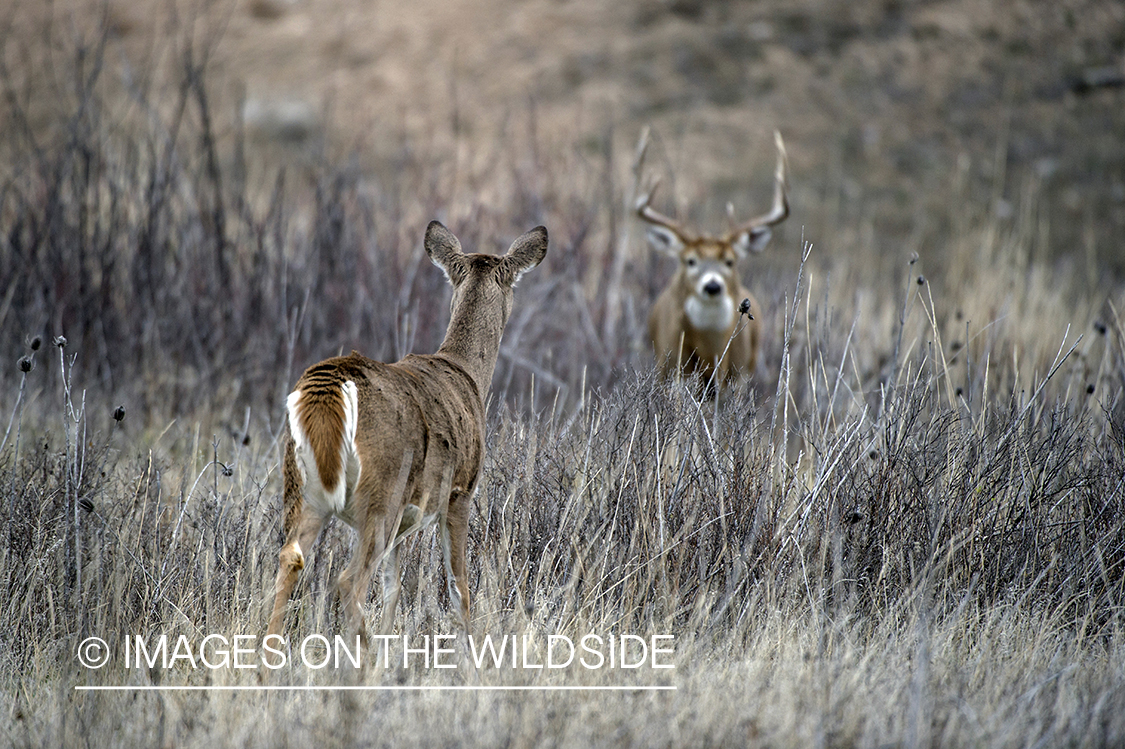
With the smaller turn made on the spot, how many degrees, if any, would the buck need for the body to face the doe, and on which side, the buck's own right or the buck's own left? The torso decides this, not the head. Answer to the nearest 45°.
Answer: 0° — it already faces it

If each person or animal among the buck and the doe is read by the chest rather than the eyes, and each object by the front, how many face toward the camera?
1

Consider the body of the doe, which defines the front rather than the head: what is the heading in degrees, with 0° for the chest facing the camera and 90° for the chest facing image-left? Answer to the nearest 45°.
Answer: approximately 225°
